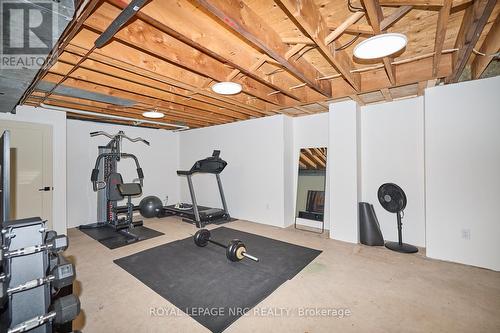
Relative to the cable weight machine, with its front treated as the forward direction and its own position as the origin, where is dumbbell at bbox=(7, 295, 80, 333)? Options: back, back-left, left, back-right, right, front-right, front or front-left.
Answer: front-right

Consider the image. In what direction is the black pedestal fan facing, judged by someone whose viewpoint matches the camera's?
facing the viewer and to the left of the viewer

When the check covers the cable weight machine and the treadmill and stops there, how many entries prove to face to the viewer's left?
0

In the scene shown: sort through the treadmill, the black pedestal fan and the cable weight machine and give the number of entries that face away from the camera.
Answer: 0

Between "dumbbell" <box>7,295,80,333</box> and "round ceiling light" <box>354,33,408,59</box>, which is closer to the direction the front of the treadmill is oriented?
the round ceiling light

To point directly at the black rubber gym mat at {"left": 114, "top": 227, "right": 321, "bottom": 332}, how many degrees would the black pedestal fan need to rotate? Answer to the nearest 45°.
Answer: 0° — it already faces it

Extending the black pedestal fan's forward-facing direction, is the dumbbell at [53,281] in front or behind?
in front

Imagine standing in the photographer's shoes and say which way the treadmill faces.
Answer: facing the viewer and to the right of the viewer
